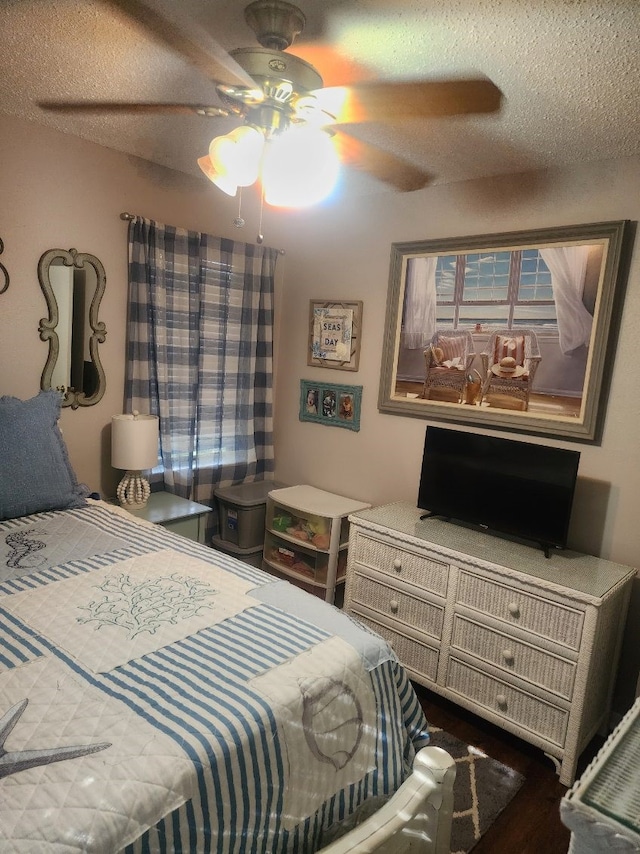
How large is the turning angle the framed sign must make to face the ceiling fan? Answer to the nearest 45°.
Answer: approximately 45° to its left

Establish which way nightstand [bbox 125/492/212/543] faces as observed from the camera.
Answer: facing the viewer and to the right of the viewer

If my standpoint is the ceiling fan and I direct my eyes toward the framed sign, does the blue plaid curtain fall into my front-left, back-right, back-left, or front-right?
front-left

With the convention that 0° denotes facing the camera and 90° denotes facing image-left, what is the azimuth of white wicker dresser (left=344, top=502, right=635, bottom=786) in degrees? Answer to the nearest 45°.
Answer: approximately 45°

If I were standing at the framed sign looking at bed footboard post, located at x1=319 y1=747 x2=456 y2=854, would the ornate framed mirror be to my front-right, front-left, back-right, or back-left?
front-right

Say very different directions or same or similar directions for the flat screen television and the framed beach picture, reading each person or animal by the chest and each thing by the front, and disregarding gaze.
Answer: same or similar directions

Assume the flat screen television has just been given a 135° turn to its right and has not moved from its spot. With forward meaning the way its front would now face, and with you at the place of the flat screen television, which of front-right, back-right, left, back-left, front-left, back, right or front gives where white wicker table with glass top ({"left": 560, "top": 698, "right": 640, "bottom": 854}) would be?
back

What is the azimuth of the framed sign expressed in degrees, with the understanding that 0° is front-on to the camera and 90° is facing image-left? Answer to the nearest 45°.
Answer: approximately 45°

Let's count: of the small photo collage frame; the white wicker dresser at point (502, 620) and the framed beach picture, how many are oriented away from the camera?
0

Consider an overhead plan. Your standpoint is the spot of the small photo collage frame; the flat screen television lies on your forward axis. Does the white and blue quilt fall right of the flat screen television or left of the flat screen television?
right
